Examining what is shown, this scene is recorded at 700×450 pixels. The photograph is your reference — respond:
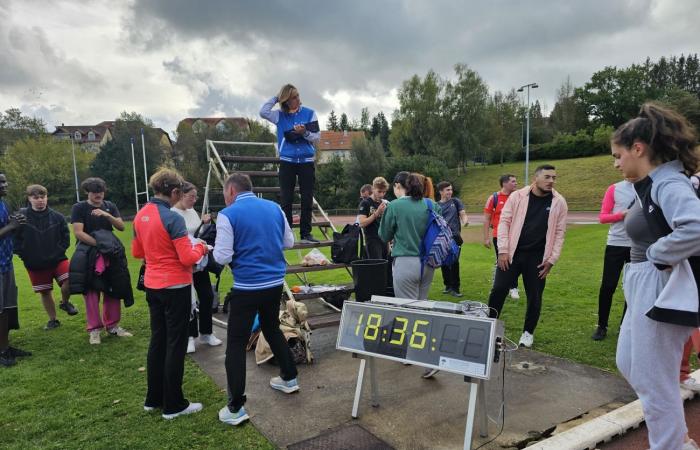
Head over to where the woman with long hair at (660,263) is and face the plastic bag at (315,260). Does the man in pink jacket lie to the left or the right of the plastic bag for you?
right

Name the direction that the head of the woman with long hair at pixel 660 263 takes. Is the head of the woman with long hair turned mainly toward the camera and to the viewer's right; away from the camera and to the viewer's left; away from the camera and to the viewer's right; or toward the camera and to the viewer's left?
toward the camera and to the viewer's left

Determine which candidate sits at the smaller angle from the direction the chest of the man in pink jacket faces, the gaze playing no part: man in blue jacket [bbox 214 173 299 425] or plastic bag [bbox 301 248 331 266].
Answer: the man in blue jacket

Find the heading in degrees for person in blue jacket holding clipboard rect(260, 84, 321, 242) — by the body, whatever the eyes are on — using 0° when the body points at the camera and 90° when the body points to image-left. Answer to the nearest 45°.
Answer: approximately 0°

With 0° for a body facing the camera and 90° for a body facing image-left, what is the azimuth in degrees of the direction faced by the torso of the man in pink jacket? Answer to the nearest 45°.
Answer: approximately 0°

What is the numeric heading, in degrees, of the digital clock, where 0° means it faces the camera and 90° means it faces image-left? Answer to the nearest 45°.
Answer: approximately 45°

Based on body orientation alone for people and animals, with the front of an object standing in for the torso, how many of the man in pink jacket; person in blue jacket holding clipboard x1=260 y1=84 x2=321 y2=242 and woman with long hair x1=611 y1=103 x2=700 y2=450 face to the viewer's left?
1

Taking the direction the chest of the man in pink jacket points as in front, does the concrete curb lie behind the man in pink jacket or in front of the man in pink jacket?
in front
